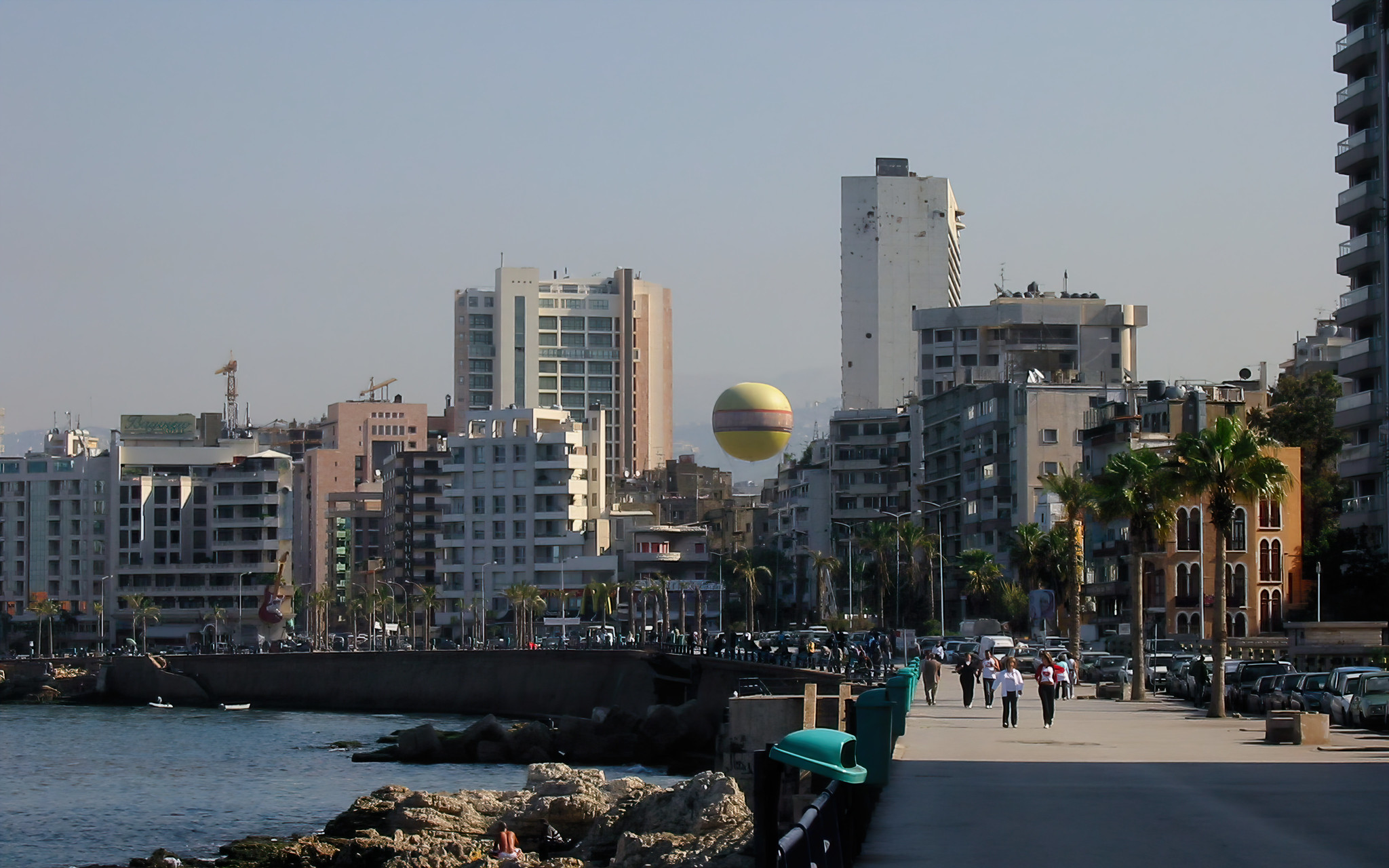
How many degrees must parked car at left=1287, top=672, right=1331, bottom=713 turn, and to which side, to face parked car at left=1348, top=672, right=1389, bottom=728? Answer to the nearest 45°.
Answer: approximately 45° to its left

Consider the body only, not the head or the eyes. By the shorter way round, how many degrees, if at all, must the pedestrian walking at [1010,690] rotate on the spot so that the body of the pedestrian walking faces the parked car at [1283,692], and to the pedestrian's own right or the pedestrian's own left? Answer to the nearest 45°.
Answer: approximately 135° to the pedestrian's own left

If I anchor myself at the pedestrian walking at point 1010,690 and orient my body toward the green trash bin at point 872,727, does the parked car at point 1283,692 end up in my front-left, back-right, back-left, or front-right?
back-left

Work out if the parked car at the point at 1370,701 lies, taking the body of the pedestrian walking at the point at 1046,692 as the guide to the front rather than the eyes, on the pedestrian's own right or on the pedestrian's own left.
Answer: on the pedestrian's own left

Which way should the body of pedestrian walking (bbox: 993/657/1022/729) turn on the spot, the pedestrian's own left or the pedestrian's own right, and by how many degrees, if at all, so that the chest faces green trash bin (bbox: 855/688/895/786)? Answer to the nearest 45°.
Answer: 0° — they already face it

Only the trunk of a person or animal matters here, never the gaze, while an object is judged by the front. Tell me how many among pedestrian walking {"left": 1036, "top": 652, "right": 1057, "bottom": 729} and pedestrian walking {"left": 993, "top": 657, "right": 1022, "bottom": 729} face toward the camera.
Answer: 2

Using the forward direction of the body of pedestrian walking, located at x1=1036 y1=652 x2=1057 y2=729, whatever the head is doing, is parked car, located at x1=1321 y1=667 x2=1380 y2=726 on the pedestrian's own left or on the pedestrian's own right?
on the pedestrian's own left

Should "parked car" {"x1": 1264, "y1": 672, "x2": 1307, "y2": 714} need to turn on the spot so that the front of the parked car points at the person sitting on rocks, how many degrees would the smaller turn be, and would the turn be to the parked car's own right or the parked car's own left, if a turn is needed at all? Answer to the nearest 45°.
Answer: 0° — it already faces them

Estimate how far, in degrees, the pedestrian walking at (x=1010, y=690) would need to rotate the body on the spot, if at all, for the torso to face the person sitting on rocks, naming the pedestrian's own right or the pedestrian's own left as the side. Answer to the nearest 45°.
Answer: approximately 45° to the pedestrian's own right

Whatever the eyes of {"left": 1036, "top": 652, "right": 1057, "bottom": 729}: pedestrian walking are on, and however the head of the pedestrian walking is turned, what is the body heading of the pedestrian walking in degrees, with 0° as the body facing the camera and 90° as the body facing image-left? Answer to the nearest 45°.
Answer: approximately 0°
